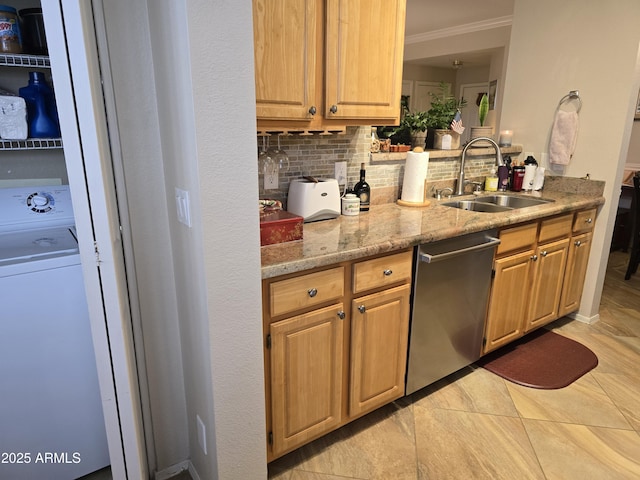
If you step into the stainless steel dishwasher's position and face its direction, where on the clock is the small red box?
The small red box is roughly at 3 o'clock from the stainless steel dishwasher.

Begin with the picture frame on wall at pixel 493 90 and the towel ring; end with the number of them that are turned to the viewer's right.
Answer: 0

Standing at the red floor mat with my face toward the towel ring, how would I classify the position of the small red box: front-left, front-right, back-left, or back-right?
back-left

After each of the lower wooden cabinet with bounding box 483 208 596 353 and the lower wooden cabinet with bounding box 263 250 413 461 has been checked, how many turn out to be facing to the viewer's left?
0

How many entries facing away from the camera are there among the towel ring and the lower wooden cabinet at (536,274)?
0

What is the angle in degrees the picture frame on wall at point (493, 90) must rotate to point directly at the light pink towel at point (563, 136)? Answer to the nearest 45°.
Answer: approximately 45° to its left

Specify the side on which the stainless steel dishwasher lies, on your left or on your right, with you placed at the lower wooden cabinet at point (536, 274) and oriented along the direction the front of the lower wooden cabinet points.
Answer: on your right

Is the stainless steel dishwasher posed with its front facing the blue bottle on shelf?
no

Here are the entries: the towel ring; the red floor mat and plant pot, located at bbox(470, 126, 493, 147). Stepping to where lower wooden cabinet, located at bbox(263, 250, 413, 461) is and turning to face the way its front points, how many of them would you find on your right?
0

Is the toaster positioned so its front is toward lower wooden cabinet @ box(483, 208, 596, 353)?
no

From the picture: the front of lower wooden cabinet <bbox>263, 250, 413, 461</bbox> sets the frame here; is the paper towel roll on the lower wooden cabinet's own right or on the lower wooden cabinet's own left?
on the lower wooden cabinet's own left

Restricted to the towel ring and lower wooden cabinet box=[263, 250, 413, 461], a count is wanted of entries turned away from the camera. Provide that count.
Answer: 0

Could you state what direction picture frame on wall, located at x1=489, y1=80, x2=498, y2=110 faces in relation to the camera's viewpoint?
facing the viewer and to the left of the viewer

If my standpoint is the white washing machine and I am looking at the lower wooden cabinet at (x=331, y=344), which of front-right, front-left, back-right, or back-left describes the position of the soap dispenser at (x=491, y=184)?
front-left
